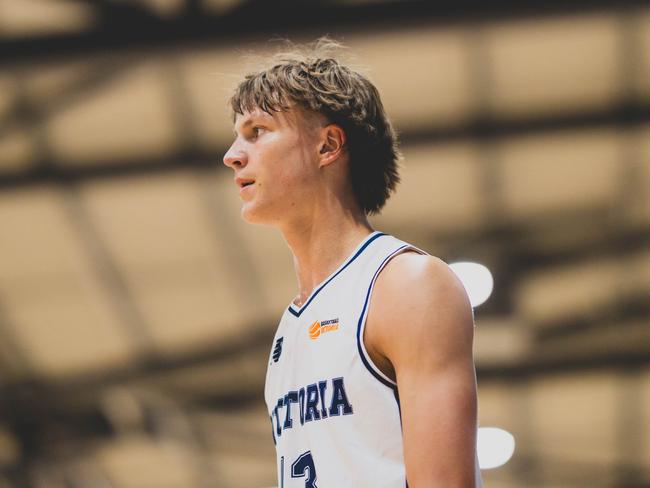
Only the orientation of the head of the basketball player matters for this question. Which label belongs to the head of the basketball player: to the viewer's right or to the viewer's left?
to the viewer's left

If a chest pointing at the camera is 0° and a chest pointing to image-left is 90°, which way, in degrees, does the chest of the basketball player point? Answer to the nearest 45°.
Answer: approximately 45°
